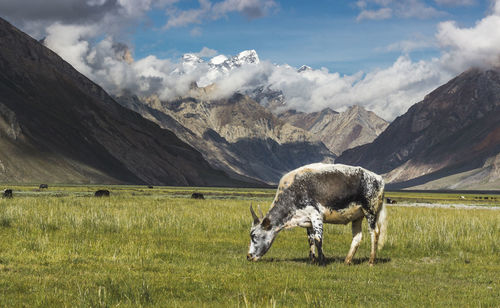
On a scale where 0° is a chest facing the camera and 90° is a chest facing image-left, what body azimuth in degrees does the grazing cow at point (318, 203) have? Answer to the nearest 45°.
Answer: approximately 90°
